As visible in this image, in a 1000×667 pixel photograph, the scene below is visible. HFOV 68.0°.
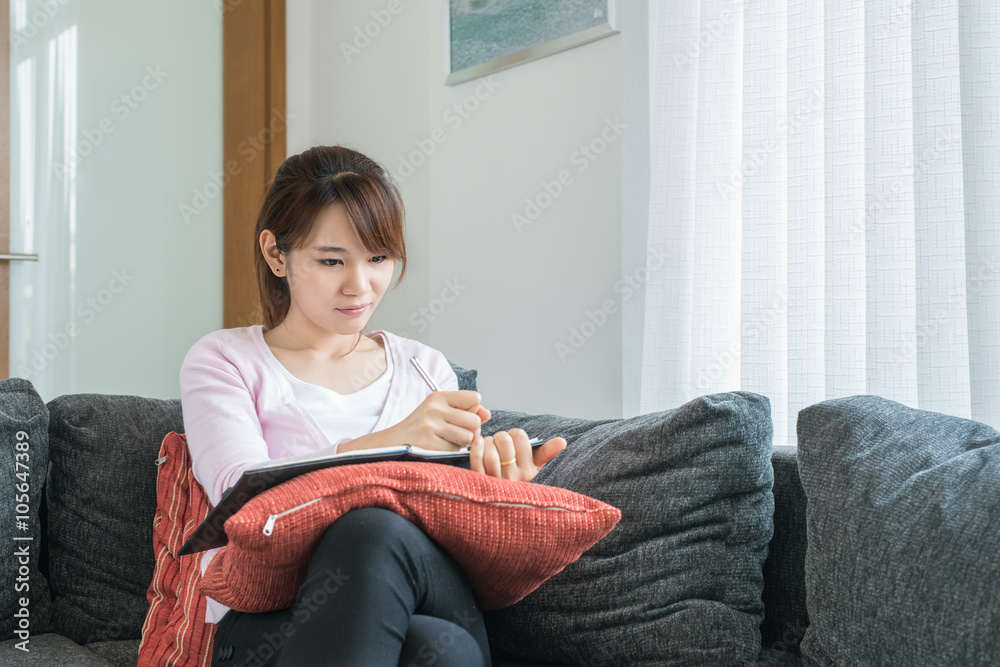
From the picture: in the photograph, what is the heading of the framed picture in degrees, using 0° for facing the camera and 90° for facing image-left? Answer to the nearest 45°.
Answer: approximately 45°

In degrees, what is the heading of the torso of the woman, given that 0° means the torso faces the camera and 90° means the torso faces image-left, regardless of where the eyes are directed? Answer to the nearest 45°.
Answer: approximately 315°

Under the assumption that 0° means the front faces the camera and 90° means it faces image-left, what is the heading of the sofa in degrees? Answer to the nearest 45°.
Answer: approximately 0°

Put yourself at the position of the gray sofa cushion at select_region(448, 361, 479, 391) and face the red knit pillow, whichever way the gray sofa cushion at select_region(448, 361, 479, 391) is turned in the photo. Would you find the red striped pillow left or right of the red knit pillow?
right
